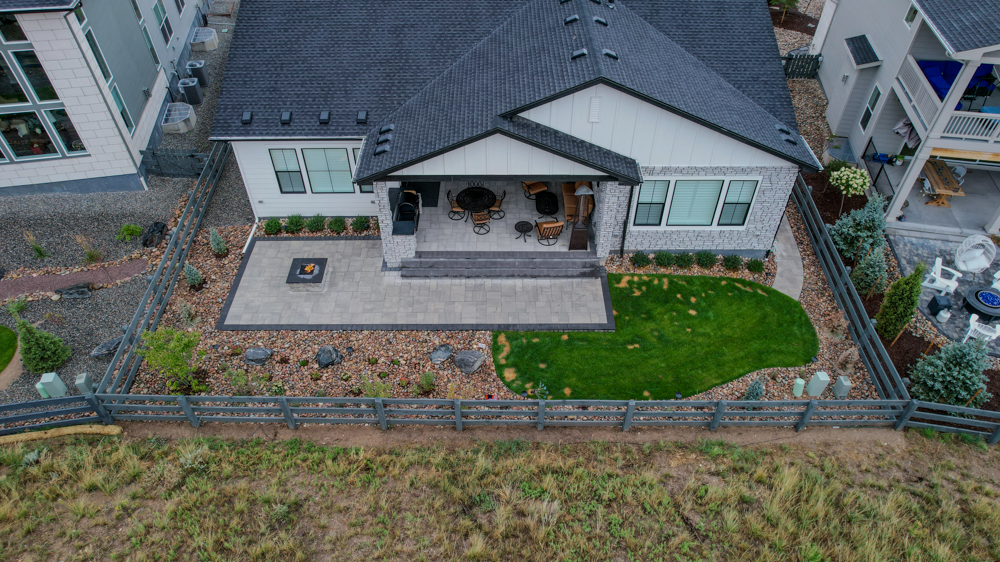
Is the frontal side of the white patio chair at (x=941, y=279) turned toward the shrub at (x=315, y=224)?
no

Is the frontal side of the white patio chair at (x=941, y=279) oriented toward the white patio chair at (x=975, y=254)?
no

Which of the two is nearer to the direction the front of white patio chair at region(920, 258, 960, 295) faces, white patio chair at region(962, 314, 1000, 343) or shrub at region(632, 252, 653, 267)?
the white patio chair

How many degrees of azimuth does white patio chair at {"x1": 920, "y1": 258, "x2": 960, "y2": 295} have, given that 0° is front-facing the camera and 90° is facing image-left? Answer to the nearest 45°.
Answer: approximately 315°

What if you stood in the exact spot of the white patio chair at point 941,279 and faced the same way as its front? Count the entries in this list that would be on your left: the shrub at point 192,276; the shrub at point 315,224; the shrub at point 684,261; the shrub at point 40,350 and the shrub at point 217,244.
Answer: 0

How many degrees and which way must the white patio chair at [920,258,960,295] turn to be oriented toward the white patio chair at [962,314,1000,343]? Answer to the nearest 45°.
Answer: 0° — it already faces it

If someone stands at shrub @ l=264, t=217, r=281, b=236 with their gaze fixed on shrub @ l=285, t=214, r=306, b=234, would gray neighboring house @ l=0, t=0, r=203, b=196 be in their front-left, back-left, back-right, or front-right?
back-left

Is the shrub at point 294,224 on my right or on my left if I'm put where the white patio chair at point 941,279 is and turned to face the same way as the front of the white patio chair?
on my right

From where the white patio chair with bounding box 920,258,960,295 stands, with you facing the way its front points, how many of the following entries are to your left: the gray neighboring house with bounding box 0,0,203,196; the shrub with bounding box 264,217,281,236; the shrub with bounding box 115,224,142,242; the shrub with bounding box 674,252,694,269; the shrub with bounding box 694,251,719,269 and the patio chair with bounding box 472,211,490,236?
0
